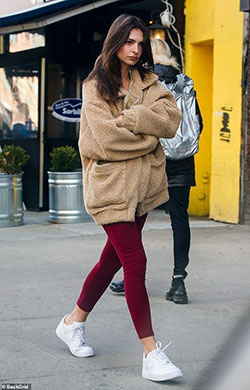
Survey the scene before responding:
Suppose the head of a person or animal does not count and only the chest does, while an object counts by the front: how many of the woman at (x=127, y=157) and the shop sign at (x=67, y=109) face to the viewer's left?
0

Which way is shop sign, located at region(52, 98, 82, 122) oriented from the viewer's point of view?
toward the camera

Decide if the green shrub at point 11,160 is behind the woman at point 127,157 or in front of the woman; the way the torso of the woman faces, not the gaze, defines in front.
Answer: behind

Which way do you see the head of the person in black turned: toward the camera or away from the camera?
away from the camera

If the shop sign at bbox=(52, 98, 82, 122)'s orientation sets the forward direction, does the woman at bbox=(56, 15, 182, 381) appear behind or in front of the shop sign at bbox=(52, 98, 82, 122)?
in front

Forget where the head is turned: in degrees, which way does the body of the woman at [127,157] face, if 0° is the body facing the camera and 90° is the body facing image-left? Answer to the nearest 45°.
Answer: approximately 315°

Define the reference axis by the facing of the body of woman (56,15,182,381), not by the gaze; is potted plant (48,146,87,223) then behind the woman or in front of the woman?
behind
